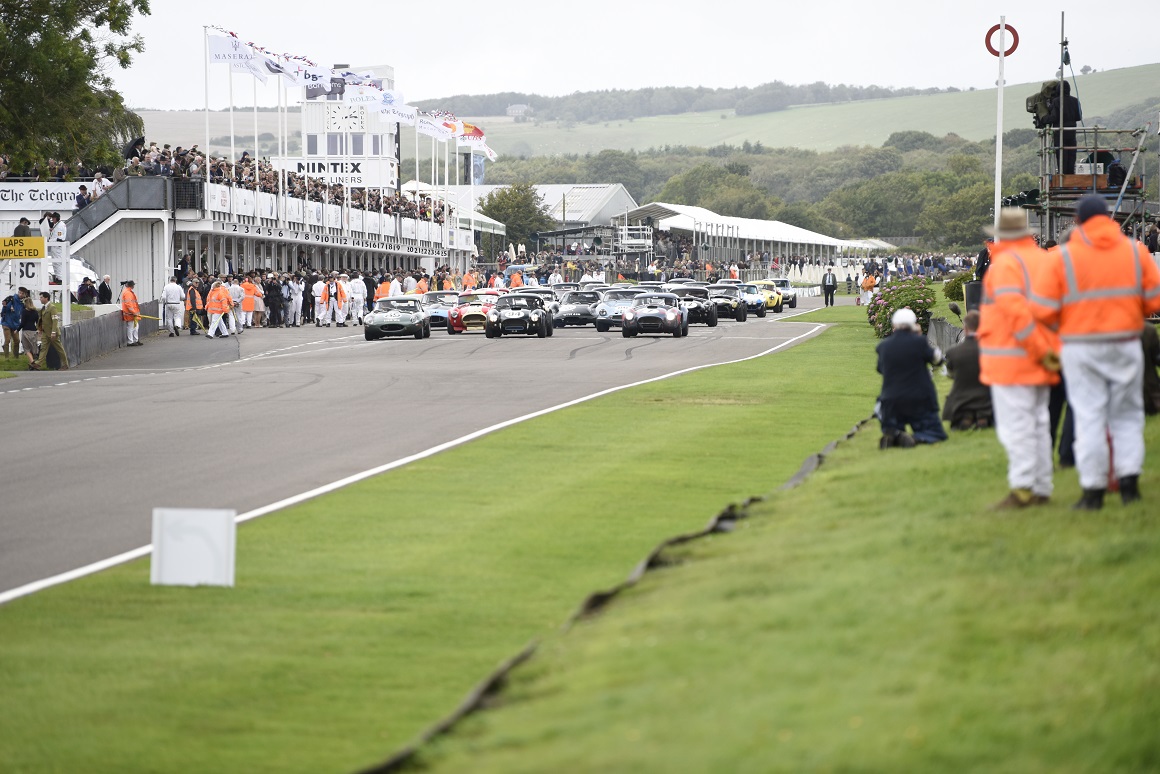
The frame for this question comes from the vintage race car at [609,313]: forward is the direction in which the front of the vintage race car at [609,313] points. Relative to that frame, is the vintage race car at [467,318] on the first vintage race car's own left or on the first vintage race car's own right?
on the first vintage race car's own right

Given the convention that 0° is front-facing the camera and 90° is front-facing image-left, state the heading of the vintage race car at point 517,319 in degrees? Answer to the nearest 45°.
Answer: approximately 0°

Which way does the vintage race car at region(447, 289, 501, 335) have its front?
toward the camera

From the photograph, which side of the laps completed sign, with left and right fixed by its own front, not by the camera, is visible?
front

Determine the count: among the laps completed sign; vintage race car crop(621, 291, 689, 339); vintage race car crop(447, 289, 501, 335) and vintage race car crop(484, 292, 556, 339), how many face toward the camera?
4

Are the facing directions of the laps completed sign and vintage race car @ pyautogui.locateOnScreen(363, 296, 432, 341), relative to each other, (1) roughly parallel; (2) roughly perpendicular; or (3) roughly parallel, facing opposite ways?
roughly parallel

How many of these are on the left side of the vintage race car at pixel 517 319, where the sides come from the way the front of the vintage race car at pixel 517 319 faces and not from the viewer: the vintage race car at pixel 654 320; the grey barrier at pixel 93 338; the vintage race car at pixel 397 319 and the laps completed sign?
1

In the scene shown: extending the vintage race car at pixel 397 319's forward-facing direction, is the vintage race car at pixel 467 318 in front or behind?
behind

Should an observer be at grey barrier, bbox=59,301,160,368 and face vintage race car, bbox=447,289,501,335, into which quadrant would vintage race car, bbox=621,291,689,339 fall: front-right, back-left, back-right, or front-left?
front-right

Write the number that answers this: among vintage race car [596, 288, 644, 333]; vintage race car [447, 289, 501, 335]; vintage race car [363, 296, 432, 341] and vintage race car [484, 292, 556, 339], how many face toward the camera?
4

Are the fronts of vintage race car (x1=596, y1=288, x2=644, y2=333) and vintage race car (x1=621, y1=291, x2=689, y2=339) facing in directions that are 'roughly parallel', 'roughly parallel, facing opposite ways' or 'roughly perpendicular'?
roughly parallel

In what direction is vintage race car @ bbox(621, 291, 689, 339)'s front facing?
toward the camera

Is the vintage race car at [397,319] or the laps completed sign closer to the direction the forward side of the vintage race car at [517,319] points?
the laps completed sign
